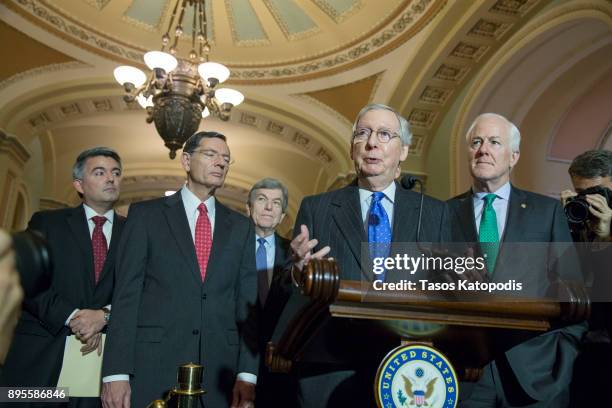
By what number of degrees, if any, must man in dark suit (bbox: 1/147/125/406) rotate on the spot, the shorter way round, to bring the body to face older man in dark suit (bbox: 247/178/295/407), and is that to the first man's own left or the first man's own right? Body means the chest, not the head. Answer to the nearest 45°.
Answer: approximately 45° to the first man's own left

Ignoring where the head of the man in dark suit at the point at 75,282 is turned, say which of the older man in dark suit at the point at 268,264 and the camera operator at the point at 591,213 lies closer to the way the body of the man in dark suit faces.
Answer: the camera operator

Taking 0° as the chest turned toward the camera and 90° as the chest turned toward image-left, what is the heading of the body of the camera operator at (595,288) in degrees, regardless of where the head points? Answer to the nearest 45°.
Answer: approximately 45°

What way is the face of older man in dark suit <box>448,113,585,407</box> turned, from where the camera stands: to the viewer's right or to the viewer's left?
to the viewer's left

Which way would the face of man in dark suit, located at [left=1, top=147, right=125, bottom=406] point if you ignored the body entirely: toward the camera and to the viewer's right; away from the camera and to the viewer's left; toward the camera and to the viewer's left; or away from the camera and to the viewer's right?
toward the camera and to the viewer's right

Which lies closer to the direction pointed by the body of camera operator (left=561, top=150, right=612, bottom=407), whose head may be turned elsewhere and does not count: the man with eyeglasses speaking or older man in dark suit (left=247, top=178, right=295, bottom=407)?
the man with eyeglasses speaking

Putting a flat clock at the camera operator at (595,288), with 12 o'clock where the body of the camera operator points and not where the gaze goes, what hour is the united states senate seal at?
The united states senate seal is roughly at 11 o'clock from the camera operator.

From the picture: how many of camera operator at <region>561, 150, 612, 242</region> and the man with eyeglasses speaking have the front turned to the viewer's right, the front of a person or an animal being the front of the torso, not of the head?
0

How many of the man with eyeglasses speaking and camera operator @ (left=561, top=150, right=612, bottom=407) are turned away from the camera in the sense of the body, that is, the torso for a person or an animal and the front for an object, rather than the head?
0

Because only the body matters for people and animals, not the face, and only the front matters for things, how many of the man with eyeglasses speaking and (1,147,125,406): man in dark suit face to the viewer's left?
0
